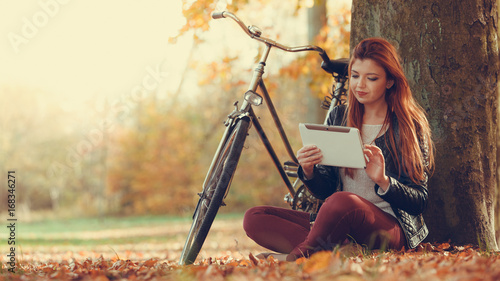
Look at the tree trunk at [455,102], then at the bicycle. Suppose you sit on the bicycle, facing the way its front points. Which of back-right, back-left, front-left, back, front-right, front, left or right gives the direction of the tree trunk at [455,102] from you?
back-left

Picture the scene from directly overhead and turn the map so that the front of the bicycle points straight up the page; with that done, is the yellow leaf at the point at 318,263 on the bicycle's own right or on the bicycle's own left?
on the bicycle's own left

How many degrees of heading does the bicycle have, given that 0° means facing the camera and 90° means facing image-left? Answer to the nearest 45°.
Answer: approximately 45°

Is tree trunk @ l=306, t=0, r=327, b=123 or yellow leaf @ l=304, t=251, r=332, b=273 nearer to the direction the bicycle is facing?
the yellow leaf

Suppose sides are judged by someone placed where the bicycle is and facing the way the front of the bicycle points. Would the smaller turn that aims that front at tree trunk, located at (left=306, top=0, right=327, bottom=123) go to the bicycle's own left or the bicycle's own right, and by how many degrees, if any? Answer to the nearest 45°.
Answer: approximately 135° to the bicycle's own right
